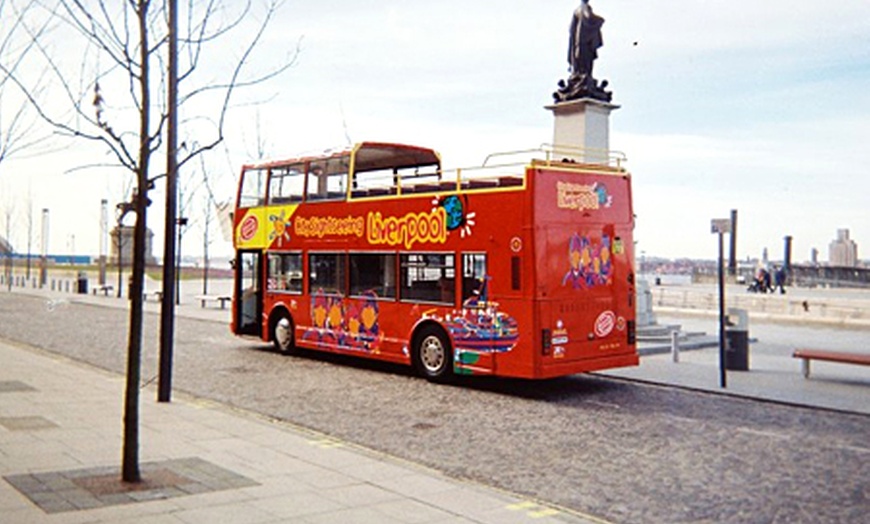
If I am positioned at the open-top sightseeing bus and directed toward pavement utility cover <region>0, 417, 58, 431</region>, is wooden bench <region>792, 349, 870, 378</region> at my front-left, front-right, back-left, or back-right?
back-left

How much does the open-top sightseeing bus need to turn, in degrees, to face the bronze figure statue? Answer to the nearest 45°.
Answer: approximately 90° to its right

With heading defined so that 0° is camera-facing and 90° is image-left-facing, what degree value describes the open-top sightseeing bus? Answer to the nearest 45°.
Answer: approximately 135°

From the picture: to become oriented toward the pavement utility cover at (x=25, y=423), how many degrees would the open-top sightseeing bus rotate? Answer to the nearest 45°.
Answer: approximately 90° to its left

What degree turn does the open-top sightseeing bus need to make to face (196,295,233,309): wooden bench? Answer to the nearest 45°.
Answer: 0° — it already faces it

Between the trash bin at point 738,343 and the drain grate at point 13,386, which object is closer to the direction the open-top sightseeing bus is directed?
the drain grate

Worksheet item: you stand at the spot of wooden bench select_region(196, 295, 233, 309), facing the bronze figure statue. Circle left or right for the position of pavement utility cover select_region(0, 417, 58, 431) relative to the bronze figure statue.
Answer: right

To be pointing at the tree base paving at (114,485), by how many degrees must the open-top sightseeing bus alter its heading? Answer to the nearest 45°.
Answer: approximately 90° to its left

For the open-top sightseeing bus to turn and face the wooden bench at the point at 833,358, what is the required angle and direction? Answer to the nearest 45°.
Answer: approximately 135° to its right

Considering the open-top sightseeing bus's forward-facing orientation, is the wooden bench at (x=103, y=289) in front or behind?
in front
